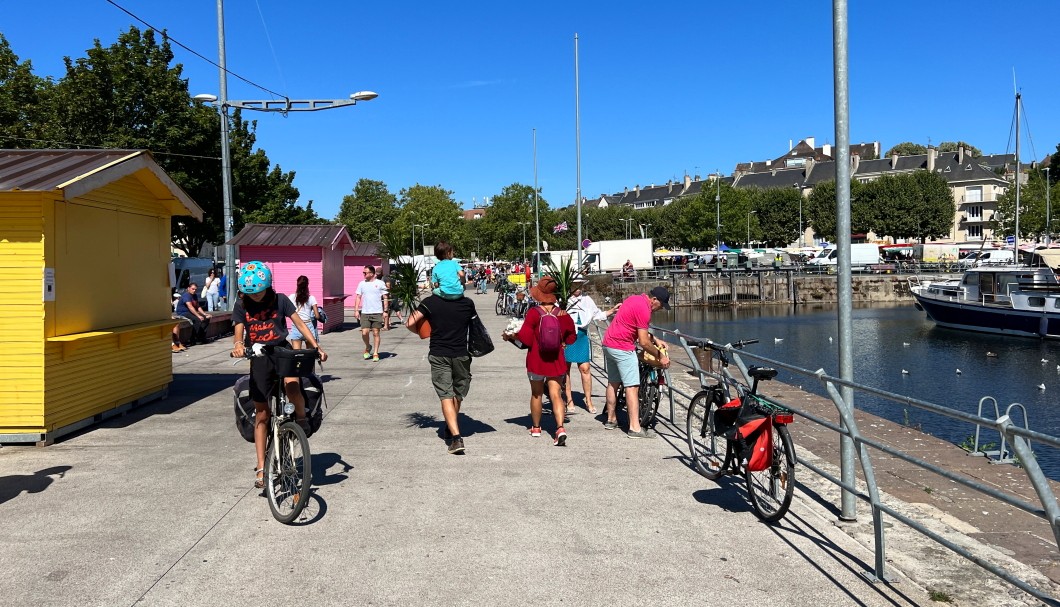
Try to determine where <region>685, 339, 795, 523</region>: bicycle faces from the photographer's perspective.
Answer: facing away from the viewer and to the left of the viewer

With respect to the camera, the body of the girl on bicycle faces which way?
toward the camera

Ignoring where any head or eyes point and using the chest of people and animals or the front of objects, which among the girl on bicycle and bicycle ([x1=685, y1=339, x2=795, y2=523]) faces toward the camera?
the girl on bicycle

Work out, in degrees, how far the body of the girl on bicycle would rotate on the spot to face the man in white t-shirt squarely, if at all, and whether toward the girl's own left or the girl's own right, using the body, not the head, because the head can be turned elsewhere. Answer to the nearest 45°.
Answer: approximately 180°

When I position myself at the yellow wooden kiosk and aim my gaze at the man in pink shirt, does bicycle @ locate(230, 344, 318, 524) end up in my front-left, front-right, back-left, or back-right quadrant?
front-right

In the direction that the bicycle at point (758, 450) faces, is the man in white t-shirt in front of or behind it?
in front

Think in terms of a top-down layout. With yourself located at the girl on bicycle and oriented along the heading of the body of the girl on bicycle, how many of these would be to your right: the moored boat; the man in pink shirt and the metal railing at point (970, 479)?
0

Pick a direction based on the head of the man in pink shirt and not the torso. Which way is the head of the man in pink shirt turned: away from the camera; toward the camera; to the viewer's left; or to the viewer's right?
to the viewer's right

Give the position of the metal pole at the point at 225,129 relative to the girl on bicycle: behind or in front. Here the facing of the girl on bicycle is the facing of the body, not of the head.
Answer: behind

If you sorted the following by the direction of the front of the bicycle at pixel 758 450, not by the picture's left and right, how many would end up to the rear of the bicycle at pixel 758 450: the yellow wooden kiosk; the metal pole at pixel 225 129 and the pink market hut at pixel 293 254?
0

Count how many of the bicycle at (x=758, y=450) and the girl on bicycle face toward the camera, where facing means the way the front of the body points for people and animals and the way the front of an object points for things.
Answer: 1

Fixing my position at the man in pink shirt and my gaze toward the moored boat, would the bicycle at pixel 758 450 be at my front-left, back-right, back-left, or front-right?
back-right

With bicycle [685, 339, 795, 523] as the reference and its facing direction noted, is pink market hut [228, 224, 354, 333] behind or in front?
in front

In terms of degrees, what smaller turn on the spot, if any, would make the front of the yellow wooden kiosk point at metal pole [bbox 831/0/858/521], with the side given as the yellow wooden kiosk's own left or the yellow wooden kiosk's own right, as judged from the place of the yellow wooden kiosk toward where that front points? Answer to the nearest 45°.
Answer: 0° — it already faces it

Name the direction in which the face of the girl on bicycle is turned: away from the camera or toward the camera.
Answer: toward the camera

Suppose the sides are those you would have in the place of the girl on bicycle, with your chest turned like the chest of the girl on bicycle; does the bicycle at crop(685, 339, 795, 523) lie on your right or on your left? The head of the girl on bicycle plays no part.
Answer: on your left

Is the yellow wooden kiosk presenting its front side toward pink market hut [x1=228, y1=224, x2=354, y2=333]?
no

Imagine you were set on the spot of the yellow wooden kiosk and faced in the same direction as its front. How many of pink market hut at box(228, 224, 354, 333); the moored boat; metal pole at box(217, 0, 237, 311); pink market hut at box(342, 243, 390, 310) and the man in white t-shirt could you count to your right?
0

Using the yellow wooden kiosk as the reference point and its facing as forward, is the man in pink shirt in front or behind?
in front

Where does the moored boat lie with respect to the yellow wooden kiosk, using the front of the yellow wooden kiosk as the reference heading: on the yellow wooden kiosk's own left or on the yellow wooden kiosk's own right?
on the yellow wooden kiosk's own left
